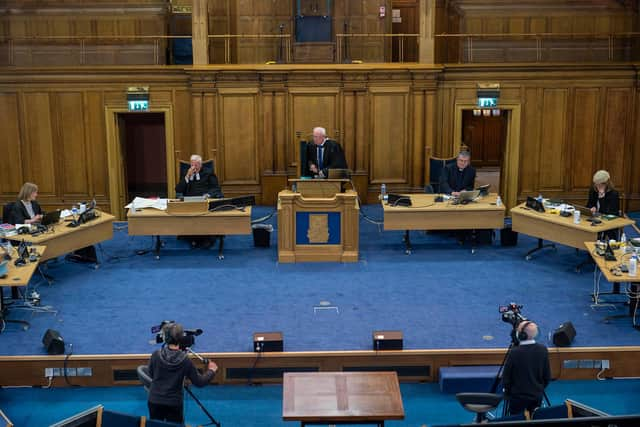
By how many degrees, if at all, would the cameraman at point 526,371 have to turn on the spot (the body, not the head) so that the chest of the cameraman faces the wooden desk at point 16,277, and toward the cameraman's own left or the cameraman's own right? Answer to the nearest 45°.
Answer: approximately 90° to the cameraman's own left

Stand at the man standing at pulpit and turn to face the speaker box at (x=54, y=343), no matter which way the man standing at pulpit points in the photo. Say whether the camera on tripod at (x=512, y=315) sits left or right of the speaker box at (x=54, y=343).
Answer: left

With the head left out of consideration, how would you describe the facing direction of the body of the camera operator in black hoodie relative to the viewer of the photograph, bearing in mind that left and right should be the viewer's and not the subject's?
facing away from the viewer

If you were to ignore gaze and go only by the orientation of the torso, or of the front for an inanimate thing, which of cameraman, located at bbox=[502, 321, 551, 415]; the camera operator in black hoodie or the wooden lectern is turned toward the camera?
the wooden lectern

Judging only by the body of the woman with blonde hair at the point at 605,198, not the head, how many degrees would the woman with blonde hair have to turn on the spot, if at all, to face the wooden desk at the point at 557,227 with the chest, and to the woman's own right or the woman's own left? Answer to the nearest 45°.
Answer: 0° — they already face it

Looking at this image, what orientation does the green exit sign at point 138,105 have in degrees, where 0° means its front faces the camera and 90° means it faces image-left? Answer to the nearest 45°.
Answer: approximately 0°

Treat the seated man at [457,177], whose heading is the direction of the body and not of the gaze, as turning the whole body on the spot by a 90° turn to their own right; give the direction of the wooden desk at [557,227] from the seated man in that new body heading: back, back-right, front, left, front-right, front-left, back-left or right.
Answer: back-left

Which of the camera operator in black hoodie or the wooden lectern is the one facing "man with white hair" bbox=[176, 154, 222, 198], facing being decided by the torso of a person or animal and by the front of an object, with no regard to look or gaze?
the camera operator in black hoodie

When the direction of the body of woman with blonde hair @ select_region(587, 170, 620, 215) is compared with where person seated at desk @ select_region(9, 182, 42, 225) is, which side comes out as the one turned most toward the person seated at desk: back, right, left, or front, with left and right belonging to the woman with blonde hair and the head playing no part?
front

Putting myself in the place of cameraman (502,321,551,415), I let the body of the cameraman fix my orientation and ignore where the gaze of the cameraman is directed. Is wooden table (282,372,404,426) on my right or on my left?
on my left

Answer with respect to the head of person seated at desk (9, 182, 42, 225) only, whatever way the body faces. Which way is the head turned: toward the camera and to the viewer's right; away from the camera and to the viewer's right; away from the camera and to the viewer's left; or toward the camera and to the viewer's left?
toward the camera and to the viewer's right

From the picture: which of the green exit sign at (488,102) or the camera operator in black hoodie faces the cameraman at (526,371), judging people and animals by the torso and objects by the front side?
the green exit sign

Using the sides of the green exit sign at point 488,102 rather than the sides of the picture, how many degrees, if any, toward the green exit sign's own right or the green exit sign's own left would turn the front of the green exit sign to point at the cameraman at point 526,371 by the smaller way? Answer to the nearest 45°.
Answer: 0° — it already faces them

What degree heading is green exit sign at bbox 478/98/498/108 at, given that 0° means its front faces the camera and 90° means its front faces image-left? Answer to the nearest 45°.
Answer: approximately 0°

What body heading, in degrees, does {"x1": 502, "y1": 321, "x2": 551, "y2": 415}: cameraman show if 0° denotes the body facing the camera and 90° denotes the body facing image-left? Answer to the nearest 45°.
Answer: approximately 180°

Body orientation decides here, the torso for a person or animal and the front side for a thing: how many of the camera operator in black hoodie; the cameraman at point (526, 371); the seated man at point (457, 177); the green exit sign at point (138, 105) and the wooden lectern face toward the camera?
3

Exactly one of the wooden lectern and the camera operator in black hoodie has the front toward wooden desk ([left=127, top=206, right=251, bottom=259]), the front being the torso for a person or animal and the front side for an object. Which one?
the camera operator in black hoodie

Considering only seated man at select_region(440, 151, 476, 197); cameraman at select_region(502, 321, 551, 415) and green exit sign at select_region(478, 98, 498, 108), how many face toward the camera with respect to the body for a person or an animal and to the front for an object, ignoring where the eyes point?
2
